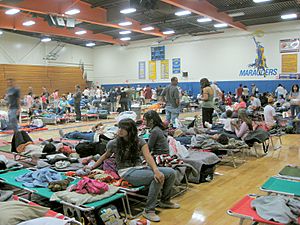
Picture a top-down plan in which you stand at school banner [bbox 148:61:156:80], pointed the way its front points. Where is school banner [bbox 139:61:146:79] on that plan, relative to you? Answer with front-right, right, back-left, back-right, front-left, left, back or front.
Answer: back-right

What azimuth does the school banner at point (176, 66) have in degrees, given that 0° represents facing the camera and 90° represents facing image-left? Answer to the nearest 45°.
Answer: approximately 0°

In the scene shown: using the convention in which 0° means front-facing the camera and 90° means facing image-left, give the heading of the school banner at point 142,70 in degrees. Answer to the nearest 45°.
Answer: approximately 0°

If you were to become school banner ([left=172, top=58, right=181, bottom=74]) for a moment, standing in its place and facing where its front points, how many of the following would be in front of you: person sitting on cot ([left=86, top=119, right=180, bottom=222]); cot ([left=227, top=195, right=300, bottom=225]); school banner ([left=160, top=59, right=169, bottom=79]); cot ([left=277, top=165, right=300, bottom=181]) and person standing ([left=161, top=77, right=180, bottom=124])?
4

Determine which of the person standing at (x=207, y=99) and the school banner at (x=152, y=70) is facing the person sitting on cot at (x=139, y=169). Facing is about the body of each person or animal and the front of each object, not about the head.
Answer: the school banner

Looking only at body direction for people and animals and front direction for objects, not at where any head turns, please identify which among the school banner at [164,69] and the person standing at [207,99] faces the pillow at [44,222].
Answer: the school banner

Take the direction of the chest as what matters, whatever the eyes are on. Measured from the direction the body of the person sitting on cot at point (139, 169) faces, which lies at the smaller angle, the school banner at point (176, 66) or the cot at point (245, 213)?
the cot

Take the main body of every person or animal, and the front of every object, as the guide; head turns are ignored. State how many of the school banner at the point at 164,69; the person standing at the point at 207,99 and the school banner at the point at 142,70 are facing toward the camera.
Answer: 2

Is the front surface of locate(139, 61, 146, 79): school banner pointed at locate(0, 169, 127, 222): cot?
yes

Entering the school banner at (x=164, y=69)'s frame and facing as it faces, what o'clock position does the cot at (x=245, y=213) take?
The cot is roughly at 12 o'clock from the school banner.

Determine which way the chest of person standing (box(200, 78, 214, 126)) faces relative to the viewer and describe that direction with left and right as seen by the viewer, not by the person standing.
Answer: facing away from the viewer and to the left of the viewer

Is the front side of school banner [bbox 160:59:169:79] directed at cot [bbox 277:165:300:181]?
yes

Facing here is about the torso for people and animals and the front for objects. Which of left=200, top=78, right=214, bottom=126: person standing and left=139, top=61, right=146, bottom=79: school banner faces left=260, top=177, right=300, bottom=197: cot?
the school banner

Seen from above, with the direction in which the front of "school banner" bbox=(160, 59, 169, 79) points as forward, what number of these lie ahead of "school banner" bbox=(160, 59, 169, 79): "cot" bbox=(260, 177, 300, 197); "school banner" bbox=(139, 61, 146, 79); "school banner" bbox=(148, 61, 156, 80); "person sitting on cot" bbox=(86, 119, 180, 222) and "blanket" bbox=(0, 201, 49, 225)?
3

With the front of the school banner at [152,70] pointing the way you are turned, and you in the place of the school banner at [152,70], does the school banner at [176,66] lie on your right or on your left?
on your left

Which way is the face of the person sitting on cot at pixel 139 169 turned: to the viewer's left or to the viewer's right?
to the viewer's left
